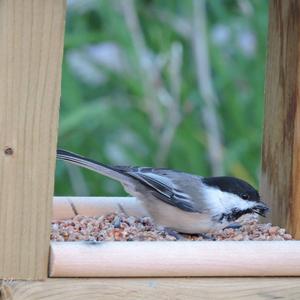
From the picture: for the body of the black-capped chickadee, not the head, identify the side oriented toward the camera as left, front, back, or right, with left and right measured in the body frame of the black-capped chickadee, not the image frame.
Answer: right

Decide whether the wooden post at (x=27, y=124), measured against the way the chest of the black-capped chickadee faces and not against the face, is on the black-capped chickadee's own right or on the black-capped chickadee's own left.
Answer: on the black-capped chickadee's own right
